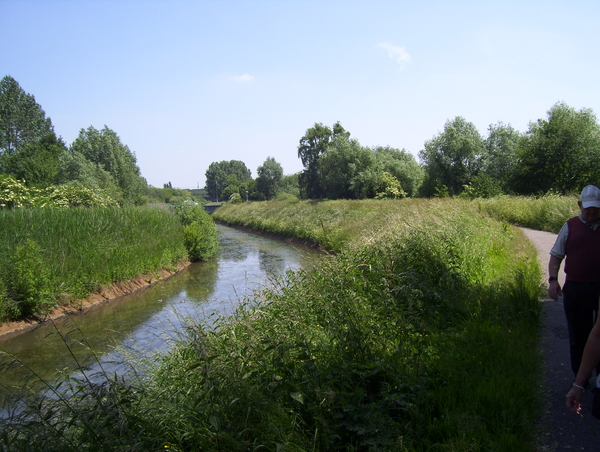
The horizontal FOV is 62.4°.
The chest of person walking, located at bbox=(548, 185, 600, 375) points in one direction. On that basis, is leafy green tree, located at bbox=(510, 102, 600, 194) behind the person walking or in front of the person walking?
behind

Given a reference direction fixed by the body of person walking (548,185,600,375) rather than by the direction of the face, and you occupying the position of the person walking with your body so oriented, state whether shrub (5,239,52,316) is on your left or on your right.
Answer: on your right

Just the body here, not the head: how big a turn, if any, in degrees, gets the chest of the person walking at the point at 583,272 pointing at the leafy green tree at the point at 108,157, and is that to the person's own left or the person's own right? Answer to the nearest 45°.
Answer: approximately 135° to the person's own right

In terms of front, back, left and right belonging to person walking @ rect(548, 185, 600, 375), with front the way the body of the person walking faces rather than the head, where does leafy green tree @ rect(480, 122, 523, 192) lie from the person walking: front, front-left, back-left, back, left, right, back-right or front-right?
back

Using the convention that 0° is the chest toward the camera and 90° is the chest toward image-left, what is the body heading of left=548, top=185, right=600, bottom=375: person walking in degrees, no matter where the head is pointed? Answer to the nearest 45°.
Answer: approximately 0°

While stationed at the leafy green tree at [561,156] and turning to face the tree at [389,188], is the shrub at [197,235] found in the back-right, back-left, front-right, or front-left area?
front-left

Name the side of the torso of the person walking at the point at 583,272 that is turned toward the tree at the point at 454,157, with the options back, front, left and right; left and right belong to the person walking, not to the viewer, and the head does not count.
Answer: back

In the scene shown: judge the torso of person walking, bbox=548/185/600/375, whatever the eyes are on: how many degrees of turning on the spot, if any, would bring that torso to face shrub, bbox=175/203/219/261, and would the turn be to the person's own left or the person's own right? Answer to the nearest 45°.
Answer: approximately 135° to the person's own right
